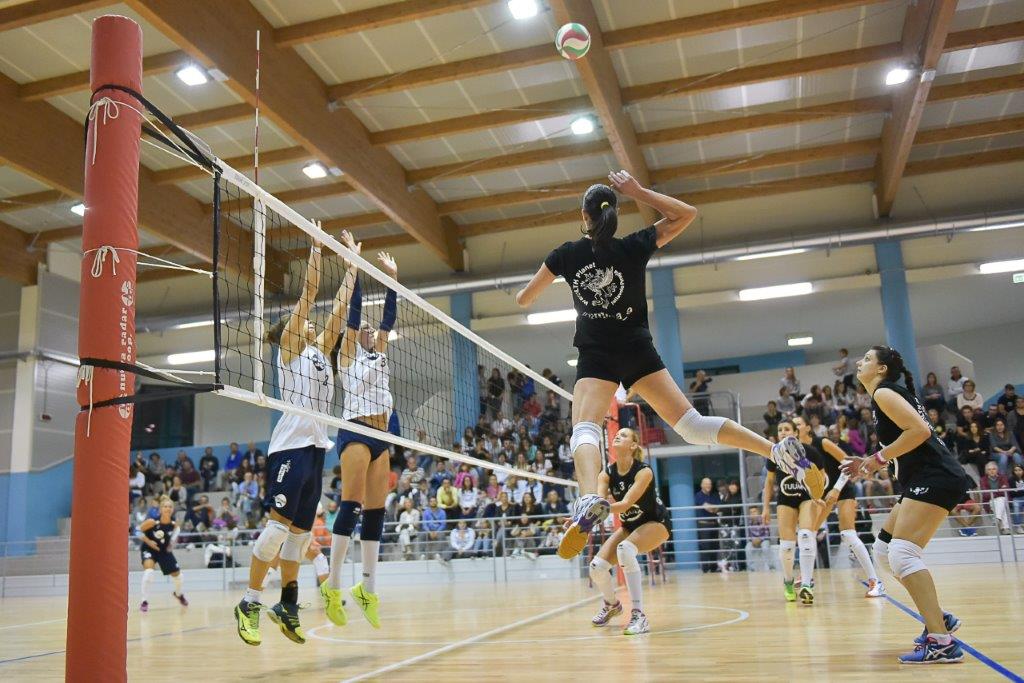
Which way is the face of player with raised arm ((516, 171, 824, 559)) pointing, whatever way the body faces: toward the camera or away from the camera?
away from the camera

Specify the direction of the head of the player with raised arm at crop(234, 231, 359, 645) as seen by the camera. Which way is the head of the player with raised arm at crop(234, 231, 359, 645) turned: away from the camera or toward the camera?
away from the camera

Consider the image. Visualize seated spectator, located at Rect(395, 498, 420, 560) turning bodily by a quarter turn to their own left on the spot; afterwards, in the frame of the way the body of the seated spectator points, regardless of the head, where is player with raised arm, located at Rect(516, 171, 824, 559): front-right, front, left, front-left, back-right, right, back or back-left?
right

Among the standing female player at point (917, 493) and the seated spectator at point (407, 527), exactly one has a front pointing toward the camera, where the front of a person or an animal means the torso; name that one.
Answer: the seated spectator

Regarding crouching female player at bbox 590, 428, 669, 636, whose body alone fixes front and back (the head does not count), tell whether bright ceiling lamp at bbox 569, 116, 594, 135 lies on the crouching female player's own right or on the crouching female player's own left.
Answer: on the crouching female player's own right

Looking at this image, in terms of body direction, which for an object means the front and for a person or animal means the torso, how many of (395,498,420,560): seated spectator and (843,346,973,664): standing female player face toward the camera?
1

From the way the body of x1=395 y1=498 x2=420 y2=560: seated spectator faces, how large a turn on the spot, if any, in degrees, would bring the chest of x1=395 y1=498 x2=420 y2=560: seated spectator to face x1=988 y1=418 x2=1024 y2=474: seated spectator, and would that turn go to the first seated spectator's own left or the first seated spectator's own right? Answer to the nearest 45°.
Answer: approximately 90° to the first seated spectator's own left

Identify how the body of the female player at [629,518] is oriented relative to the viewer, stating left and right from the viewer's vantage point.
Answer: facing the viewer and to the left of the viewer

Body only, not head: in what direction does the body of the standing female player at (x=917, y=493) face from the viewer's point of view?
to the viewer's left

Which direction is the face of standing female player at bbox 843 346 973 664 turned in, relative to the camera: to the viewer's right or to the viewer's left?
to the viewer's left

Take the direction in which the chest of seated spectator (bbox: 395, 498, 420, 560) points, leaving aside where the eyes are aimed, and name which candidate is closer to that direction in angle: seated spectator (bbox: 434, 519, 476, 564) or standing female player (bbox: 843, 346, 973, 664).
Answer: the standing female player

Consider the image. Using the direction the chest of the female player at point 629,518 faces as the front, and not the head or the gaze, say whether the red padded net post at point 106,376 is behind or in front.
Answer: in front

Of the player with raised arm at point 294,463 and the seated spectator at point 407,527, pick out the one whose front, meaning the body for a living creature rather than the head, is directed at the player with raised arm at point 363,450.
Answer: the seated spectator
